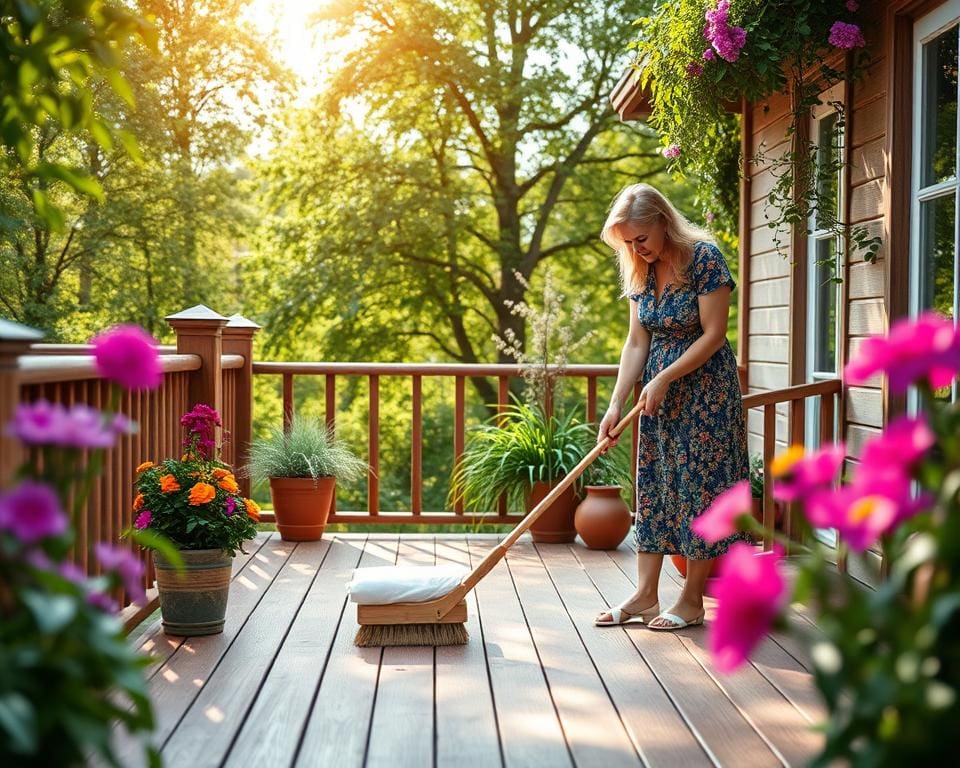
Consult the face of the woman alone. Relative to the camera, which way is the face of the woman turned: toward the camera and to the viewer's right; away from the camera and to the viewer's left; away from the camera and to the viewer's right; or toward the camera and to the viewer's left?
toward the camera and to the viewer's left

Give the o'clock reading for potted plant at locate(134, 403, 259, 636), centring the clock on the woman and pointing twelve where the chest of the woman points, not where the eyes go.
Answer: The potted plant is roughly at 1 o'clock from the woman.

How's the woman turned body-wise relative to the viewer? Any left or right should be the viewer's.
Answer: facing the viewer and to the left of the viewer

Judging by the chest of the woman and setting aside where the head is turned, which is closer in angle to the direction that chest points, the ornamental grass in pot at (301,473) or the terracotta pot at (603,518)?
the ornamental grass in pot

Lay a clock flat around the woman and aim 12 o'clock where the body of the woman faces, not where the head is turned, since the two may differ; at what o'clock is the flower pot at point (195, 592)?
The flower pot is roughly at 1 o'clock from the woman.

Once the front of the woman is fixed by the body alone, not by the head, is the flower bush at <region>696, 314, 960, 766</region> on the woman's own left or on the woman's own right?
on the woman's own left

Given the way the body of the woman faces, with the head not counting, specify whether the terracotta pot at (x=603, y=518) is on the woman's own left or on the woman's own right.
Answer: on the woman's own right

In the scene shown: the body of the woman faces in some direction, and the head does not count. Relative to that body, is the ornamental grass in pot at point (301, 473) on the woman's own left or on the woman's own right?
on the woman's own right

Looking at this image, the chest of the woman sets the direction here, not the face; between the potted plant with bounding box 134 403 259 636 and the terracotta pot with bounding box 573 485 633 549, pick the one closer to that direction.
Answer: the potted plant

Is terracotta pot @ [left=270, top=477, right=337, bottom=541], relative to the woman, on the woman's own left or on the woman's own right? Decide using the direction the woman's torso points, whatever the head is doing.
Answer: on the woman's own right
